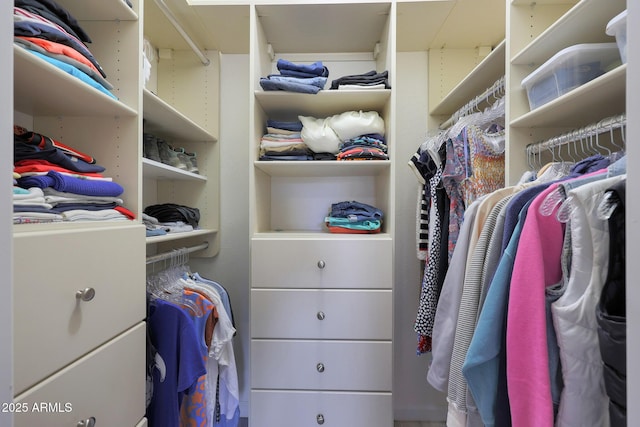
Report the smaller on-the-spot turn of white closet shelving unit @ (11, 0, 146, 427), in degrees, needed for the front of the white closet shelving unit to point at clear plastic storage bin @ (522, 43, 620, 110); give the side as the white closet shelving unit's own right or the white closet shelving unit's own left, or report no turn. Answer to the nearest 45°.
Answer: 0° — it already faces it

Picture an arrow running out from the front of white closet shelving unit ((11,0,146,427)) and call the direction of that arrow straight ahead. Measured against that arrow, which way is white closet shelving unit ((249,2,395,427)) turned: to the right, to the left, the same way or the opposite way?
to the right

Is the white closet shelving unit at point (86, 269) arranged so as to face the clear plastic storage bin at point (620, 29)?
yes

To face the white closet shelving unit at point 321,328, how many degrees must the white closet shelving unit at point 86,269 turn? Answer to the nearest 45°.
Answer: approximately 45° to its left

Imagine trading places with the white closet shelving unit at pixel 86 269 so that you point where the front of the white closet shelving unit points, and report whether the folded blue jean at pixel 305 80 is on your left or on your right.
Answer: on your left

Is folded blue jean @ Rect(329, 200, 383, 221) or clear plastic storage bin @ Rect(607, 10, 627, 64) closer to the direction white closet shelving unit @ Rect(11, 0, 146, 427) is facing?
the clear plastic storage bin

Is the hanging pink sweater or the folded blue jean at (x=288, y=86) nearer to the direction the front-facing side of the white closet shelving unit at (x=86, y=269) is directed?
the hanging pink sweater

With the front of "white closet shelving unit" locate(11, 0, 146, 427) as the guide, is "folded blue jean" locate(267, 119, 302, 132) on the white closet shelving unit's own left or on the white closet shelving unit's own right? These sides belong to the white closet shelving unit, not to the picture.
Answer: on the white closet shelving unit's own left

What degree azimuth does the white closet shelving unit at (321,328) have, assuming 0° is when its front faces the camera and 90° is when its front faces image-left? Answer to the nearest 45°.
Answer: approximately 0°

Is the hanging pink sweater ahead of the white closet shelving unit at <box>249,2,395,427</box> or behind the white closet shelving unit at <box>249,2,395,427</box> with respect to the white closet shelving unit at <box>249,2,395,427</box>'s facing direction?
ahead

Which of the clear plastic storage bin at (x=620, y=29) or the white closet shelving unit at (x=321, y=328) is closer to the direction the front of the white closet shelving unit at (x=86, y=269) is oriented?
the clear plastic storage bin

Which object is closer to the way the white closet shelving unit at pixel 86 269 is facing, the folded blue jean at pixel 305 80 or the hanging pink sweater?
the hanging pink sweater

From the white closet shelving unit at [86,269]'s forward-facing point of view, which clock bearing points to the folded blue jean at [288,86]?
The folded blue jean is roughly at 10 o'clock from the white closet shelving unit.
